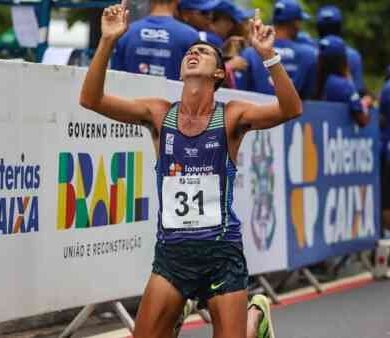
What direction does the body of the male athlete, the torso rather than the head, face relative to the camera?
toward the camera
